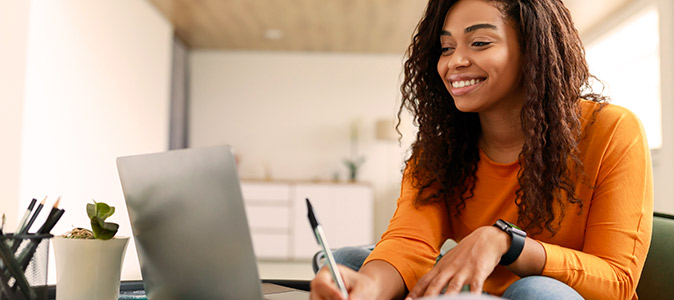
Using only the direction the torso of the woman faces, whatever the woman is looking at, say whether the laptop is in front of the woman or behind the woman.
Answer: in front

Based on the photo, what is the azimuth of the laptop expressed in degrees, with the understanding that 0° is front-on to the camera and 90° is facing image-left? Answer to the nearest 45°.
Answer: approximately 225°

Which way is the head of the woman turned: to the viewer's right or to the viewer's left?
to the viewer's left

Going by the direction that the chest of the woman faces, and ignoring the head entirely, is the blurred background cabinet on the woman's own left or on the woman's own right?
on the woman's own right

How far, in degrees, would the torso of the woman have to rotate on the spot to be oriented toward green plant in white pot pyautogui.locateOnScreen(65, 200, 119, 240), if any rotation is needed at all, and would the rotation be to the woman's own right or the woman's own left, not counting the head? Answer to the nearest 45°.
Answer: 0° — they already face it

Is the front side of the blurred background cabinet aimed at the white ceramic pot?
yes

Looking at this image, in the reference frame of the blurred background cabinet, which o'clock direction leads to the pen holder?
The pen holder is roughly at 12 o'clock from the blurred background cabinet.

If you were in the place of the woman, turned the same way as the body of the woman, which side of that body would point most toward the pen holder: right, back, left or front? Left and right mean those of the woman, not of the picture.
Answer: front

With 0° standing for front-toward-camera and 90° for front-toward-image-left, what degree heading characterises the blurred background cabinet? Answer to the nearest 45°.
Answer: approximately 0°
